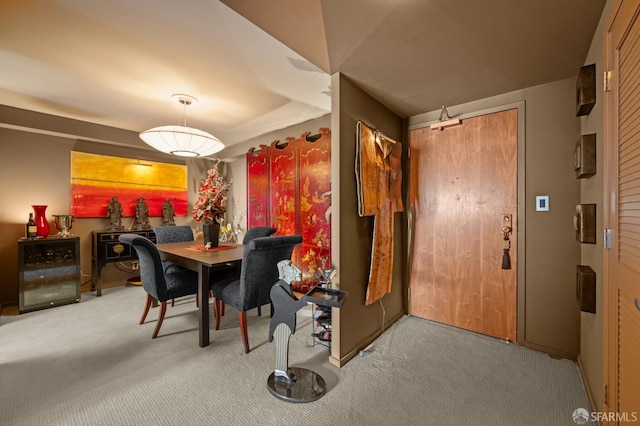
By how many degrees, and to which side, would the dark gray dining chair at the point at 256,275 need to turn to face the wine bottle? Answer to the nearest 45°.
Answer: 0° — it already faces it

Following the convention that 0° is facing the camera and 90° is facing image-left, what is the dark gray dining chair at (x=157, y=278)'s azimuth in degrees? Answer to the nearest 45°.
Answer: approximately 225°

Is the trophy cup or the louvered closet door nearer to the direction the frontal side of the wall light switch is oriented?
the louvered closet door

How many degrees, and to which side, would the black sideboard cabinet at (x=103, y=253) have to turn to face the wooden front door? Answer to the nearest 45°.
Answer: approximately 45° to its left

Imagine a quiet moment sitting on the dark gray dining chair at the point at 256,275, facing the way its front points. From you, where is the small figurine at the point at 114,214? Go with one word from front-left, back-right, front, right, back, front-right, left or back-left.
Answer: front

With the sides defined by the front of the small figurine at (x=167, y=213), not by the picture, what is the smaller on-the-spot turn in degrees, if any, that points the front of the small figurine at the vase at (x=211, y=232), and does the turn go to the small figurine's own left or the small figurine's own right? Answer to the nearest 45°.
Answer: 0° — it already faces it

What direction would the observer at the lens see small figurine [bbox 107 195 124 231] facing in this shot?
facing the viewer

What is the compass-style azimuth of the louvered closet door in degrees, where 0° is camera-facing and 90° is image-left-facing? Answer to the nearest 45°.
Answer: approximately 90°

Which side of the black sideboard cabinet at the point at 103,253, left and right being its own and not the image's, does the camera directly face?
front

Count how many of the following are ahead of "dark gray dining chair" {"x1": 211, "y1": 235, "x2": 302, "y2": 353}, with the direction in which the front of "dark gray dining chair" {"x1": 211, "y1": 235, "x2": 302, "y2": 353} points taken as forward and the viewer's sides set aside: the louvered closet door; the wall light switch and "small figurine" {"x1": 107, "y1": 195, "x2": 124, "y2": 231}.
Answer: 1

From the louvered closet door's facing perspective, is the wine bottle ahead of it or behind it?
ahead

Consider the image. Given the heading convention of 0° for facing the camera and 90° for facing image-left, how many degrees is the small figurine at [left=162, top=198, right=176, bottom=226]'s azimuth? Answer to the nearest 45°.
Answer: approximately 0°

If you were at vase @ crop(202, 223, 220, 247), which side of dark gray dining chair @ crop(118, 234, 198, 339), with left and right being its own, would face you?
front

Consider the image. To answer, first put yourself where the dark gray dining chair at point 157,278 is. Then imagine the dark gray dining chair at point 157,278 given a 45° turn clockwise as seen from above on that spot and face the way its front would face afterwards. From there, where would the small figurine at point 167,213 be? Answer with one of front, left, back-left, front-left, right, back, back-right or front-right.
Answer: left

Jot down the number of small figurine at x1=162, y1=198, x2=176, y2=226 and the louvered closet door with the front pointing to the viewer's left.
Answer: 1

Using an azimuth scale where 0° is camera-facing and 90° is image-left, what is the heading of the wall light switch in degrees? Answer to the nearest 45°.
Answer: approximately 0°

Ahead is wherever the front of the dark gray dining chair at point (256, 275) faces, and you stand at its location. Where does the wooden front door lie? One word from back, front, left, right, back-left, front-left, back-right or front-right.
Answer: back-right
